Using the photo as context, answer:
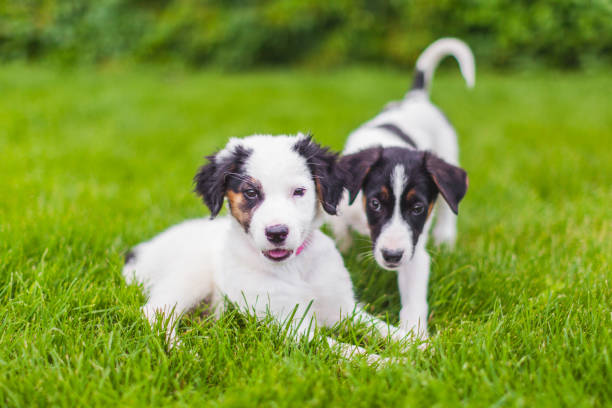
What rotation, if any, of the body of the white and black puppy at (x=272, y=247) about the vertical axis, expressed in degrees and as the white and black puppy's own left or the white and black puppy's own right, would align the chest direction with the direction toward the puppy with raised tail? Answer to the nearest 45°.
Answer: approximately 90° to the white and black puppy's own left

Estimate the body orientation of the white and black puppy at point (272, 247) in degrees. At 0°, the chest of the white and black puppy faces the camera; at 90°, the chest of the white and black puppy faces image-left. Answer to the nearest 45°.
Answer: approximately 315°

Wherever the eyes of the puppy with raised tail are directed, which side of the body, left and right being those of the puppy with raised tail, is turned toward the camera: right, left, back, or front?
front

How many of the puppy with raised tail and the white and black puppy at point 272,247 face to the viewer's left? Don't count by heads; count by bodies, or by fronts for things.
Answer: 0

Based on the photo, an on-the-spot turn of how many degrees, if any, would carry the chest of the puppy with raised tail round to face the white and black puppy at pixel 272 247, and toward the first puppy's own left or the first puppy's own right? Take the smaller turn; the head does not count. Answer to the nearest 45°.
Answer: approximately 45° to the first puppy's own right
